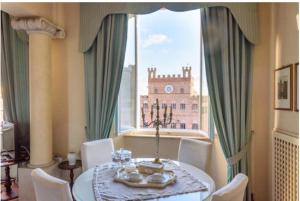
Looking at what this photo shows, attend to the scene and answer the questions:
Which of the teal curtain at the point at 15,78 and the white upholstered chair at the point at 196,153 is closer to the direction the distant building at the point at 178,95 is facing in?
the white upholstered chair

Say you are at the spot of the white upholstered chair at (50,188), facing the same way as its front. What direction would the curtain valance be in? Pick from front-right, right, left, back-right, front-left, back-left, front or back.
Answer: front

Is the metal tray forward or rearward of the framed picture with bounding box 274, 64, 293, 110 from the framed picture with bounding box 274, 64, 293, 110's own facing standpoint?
forward

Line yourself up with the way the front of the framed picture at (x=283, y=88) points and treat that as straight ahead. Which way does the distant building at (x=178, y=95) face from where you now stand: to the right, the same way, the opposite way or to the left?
to the left

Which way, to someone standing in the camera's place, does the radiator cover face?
facing the viewer and to the left of the viewer

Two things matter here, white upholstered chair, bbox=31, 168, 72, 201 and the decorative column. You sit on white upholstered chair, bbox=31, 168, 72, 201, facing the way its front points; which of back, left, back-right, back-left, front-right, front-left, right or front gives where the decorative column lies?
front-left

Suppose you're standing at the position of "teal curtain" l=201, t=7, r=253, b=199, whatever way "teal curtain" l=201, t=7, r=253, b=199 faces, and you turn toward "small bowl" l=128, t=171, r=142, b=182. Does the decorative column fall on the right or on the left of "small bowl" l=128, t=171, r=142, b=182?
right

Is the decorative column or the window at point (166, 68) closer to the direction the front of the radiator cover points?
the decorative column

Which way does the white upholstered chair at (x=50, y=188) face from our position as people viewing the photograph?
facing away from the viewer and to the right of the viewer

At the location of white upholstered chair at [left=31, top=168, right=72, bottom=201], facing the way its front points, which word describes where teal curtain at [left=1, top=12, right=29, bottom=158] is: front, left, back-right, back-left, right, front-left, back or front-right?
front-left

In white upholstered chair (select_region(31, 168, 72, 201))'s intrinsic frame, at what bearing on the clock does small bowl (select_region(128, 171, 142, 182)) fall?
The small bowl is roughly at 1 o'clock from the white upholstered chair.

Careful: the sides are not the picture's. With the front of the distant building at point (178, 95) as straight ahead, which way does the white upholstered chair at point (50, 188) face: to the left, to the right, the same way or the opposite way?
the opposite way

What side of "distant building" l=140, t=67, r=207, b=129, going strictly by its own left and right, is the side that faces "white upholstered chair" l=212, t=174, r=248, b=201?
front

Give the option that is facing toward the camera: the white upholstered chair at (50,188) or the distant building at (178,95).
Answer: the distant building

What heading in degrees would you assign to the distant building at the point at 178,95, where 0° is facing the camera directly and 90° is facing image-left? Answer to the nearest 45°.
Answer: approximately 0°

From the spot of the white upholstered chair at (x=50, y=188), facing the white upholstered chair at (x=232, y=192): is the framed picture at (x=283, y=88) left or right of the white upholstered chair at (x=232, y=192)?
left
